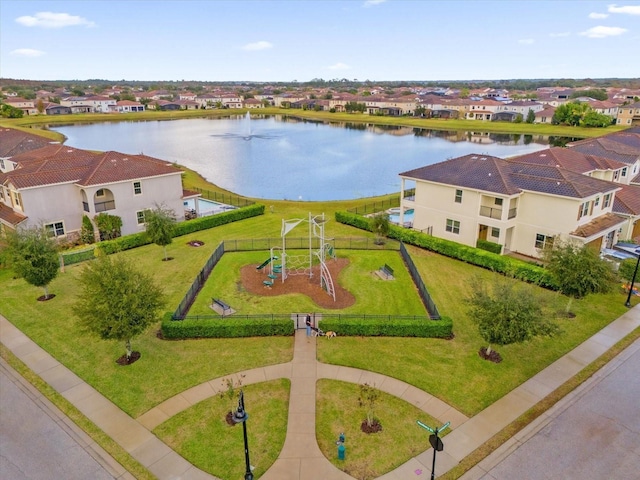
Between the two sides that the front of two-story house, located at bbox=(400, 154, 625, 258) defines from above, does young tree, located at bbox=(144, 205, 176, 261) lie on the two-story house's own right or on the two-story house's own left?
on the two-story house's own right

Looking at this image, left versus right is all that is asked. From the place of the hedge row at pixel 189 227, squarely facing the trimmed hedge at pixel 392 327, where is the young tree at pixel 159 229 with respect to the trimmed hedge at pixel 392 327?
right

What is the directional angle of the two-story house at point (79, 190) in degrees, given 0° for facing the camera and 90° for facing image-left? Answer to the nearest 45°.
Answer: approximately 45°

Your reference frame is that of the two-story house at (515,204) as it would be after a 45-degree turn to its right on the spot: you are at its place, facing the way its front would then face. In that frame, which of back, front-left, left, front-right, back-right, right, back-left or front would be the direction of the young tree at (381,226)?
right

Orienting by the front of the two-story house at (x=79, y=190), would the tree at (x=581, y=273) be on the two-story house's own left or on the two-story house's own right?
on the two-story house's own left

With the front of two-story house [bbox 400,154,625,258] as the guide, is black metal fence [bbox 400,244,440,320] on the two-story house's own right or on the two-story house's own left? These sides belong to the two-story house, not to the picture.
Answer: on the two-story house's own right

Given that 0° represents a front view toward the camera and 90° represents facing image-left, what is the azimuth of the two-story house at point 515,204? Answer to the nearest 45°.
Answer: approximately 315°

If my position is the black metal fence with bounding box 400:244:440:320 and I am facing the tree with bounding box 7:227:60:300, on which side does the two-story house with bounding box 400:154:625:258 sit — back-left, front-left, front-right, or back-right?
back-right

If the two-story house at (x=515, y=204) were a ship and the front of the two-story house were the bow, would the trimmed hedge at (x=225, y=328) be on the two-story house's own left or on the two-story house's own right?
on the two-story house's own right

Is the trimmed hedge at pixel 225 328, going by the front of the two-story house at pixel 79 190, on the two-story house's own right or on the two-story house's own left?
on the two-story house's own left

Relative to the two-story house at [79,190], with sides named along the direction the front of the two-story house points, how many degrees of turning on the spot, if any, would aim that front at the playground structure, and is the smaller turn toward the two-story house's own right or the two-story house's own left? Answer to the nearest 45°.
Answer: approximately 90° to the two-story house's own left
